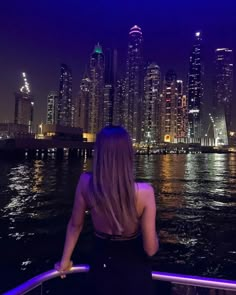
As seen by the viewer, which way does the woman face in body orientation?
away from the camera

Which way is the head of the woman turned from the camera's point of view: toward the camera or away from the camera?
away from the camera
